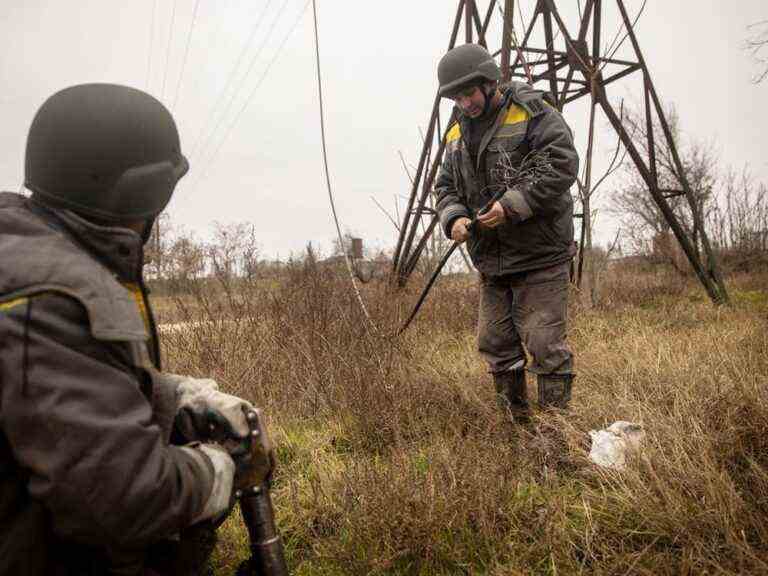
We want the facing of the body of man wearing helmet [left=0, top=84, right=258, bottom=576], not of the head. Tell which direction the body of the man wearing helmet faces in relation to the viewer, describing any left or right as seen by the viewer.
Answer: facing to the right of the viewer

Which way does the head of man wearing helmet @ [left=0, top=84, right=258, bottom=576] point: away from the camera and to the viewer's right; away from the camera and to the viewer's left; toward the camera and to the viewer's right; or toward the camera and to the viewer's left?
away from the camera and to the viewer's right

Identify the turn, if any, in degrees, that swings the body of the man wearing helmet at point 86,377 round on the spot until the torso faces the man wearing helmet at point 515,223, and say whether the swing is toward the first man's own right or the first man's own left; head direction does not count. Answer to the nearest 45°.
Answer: approximately 45° to the first man's own left

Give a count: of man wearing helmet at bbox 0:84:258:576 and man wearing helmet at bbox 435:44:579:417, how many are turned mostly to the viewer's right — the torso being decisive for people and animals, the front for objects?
1

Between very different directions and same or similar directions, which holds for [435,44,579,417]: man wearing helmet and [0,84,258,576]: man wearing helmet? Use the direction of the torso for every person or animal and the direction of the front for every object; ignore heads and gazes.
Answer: very different directions

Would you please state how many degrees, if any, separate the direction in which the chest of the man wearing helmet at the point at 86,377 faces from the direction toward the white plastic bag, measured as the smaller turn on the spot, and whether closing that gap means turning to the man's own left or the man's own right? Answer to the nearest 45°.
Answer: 0° — they already face it

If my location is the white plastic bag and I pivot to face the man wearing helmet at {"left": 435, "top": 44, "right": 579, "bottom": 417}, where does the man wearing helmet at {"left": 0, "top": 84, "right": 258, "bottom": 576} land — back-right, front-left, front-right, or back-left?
back-left
